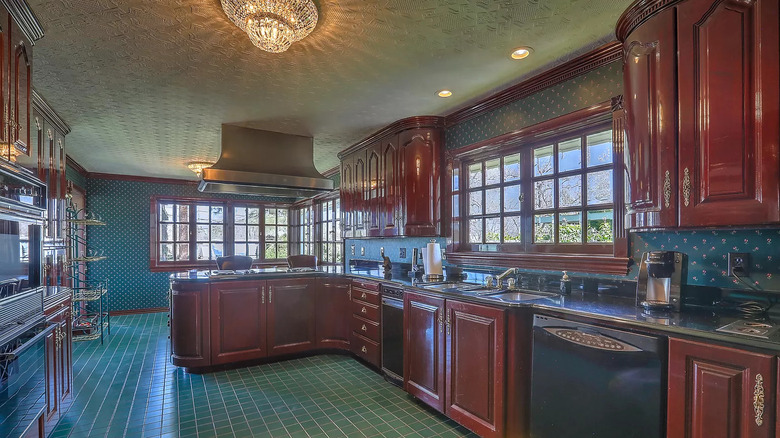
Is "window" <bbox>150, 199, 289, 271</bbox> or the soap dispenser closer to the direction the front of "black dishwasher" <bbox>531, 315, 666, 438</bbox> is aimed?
the window

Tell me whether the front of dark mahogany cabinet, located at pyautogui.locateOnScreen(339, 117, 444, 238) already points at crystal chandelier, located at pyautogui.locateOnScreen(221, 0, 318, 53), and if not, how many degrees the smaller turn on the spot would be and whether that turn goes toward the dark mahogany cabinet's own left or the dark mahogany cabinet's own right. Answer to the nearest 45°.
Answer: approximately 45° to the dark mahogany cabinet's own left

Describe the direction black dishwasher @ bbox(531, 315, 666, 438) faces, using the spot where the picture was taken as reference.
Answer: facing the viewer and to the left of the viewer

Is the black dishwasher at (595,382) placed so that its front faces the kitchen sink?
no

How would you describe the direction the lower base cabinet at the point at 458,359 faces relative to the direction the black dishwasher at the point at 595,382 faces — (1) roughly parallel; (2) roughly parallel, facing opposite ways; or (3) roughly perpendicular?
roughly parallel

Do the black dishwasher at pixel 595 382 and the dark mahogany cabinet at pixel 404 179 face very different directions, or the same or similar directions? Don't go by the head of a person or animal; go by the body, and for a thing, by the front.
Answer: same or similar directions

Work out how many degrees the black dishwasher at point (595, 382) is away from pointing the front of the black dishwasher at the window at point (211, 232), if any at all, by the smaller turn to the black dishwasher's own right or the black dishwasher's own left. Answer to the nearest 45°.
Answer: approximately 90° to the black dishwasher's own right

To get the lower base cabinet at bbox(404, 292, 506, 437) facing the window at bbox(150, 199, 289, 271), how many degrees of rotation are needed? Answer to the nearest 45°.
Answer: approximately 90° to its right

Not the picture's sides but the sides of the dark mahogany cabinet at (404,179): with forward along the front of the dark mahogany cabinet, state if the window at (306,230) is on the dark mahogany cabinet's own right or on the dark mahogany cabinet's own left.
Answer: on the dark mahogany cabinet's own right

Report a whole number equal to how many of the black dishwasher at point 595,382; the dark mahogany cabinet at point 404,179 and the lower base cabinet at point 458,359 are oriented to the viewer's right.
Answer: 0

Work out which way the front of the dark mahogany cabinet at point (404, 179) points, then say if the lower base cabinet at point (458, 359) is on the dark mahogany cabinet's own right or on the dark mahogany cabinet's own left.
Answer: on the dark mahogany cabinet's own left

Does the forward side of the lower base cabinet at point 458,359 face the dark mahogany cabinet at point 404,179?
no

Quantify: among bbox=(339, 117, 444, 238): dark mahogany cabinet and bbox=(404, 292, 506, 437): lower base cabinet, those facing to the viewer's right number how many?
0

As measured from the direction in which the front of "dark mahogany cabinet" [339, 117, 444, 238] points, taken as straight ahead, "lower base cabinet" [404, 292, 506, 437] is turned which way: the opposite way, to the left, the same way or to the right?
the same way
